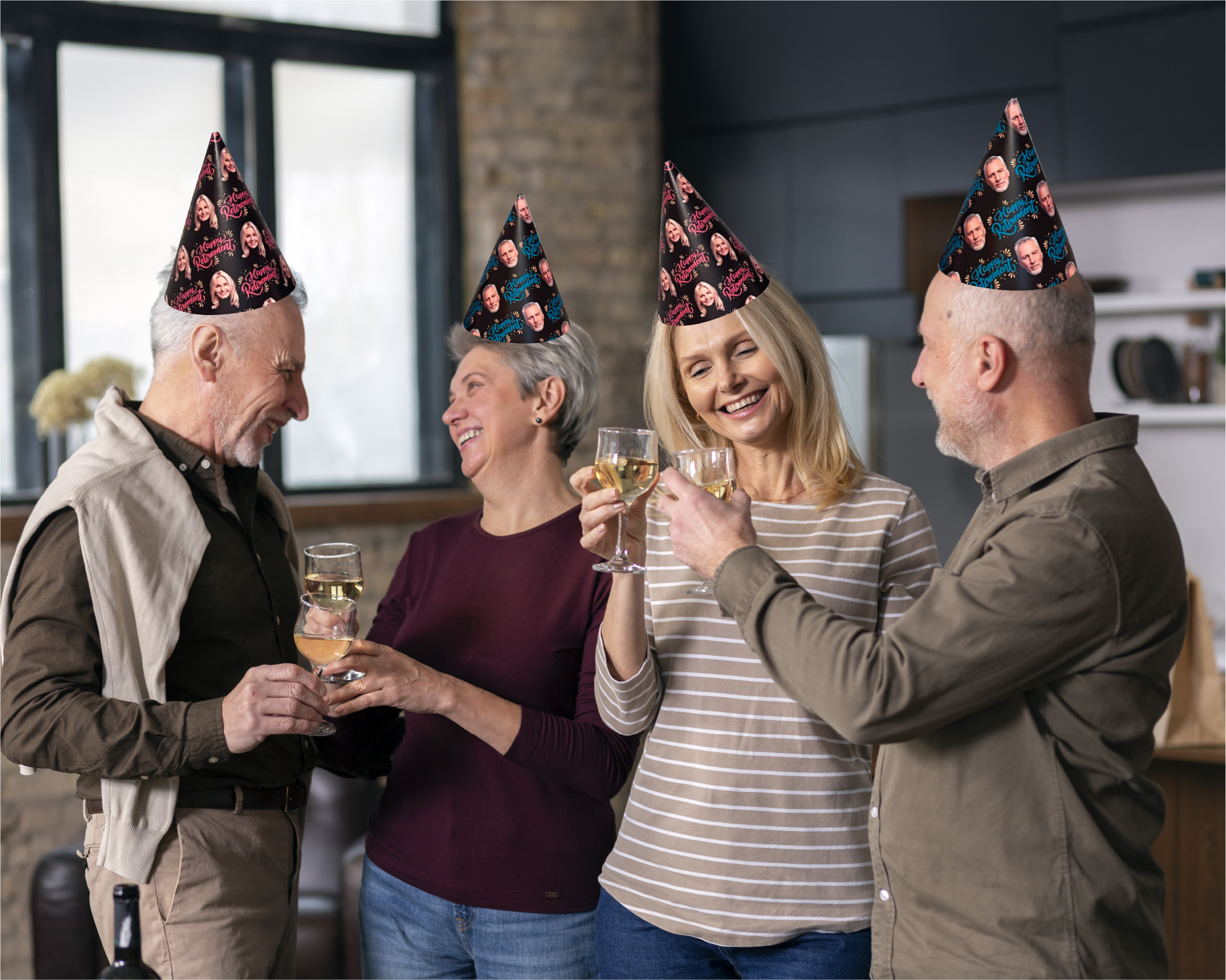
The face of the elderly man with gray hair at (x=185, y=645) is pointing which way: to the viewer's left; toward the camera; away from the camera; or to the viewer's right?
to the viewer's right

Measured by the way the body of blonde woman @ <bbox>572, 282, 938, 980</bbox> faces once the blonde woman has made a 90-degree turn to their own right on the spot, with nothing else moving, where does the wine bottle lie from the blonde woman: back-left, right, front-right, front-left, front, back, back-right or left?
front-left

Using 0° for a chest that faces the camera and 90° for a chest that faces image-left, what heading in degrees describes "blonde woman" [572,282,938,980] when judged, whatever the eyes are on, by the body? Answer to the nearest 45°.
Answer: approximately 0°

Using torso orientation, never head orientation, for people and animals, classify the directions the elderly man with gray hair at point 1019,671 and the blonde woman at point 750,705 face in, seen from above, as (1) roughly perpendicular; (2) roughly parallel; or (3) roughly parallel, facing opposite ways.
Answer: roughly perpendicular

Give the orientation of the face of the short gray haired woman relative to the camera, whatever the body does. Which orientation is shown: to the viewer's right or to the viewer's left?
to the viewer's left

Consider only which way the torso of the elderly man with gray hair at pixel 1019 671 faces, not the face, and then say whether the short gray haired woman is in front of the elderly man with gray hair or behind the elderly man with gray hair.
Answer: in front

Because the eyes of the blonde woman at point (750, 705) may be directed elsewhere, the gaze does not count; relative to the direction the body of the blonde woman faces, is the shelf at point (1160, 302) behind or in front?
behind

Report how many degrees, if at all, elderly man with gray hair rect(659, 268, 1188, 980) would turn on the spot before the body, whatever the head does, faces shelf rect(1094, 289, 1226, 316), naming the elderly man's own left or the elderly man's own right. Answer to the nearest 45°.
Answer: approximately 90° to the elderly man's own right

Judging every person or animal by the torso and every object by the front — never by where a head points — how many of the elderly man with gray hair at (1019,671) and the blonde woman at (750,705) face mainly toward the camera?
1

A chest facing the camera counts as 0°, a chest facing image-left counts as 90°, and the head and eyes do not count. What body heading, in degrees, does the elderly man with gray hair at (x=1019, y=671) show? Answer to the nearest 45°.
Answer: approximately 90°
